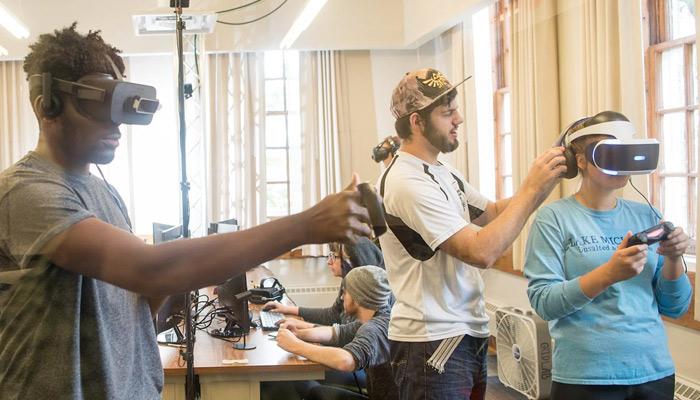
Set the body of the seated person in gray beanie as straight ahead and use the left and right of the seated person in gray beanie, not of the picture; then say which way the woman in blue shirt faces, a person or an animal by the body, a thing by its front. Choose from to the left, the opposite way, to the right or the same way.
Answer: to the left

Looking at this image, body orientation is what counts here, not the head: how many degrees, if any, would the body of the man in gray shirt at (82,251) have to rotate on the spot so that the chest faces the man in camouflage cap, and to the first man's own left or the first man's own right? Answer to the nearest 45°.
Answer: approximately 45° to the first man's own left

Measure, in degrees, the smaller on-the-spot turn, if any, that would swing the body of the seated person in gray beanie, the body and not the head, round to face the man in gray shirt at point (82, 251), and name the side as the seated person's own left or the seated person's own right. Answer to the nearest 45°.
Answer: approximately 90° to the seated person's own left

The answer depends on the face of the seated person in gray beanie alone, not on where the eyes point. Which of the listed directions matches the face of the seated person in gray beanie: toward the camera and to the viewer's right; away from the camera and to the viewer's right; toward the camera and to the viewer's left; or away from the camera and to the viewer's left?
away from the camera and to the viewer's left

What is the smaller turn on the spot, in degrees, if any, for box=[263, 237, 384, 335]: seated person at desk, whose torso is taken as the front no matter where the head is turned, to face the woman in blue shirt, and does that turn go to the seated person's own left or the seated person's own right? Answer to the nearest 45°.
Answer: approximately 135° to the seated person's own left

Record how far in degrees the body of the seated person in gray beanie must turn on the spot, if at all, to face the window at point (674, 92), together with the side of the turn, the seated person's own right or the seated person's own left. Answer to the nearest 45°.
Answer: approximately 180°

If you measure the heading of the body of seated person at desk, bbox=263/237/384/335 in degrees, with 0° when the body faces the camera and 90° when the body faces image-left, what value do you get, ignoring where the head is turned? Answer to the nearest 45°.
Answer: approximately 90°

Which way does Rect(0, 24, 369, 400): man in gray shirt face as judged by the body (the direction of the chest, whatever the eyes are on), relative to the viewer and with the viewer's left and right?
facing to the right of the viewer

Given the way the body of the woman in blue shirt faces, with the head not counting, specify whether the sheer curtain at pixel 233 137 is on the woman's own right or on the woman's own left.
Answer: on the woman's own right

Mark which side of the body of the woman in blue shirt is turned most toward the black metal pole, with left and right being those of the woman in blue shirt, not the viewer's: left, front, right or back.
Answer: right

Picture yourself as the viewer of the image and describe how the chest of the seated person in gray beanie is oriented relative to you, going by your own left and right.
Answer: facing to the left of the viewer
